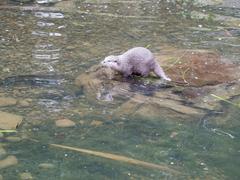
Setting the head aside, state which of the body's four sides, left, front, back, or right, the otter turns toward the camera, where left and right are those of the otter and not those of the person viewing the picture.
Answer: left

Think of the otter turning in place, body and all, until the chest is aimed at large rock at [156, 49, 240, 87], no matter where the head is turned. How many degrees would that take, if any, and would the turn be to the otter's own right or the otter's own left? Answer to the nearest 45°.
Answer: approximately 180°

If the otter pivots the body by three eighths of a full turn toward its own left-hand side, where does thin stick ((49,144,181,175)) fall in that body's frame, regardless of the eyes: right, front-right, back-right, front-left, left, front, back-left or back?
front-right

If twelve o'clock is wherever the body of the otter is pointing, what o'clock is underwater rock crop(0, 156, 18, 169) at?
The underwater rock is roughly at 10 o'clock from the otter.

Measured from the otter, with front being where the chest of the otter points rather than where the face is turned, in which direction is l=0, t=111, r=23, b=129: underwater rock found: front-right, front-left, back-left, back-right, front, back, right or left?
front-left

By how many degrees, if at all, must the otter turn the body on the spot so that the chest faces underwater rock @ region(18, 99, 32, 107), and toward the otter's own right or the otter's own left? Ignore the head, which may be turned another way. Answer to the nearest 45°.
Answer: approximately 45° to the otter's own left

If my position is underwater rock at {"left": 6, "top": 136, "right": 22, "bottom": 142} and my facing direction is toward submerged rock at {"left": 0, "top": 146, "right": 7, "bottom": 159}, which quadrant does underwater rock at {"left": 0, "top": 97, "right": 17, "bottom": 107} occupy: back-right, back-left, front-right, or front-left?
back-right

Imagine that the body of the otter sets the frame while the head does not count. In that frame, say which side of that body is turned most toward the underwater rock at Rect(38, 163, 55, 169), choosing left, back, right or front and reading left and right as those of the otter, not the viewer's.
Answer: left

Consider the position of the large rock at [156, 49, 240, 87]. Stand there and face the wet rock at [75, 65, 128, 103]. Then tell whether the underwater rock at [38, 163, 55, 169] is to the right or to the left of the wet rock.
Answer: left

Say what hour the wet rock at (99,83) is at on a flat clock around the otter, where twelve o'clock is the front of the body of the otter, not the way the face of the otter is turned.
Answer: The wet rock is roughly at 11 o'clock from the otter.
